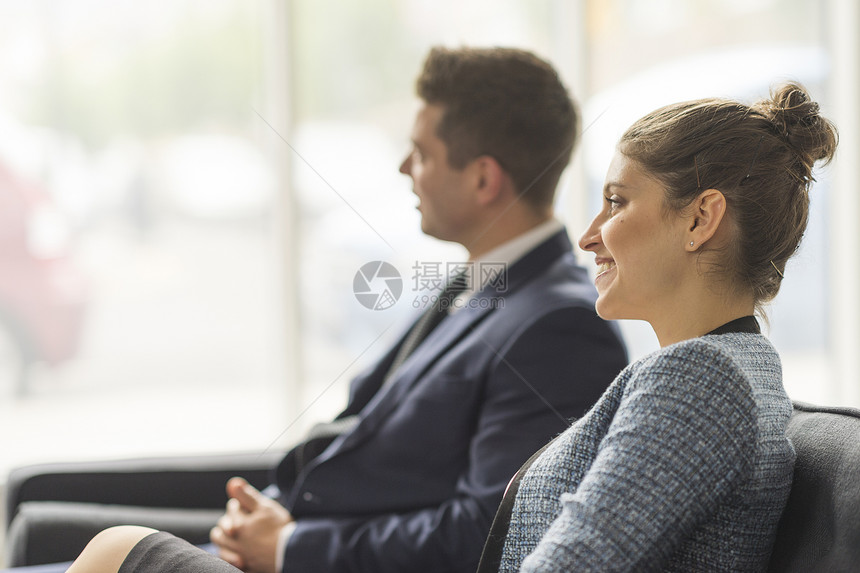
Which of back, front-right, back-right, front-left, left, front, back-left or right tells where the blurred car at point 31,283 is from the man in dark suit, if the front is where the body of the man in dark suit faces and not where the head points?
front-right

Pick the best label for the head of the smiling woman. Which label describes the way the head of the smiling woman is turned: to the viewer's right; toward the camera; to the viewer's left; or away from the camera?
to the viewer's left

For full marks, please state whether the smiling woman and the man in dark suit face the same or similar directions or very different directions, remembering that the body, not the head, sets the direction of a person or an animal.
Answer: same or similar directions

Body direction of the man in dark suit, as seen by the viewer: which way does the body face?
to the viewer's left

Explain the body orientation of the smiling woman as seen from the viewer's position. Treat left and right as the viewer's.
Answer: facing to the left of the viewer

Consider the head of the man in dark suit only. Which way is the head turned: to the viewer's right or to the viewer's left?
to the viewer's left
